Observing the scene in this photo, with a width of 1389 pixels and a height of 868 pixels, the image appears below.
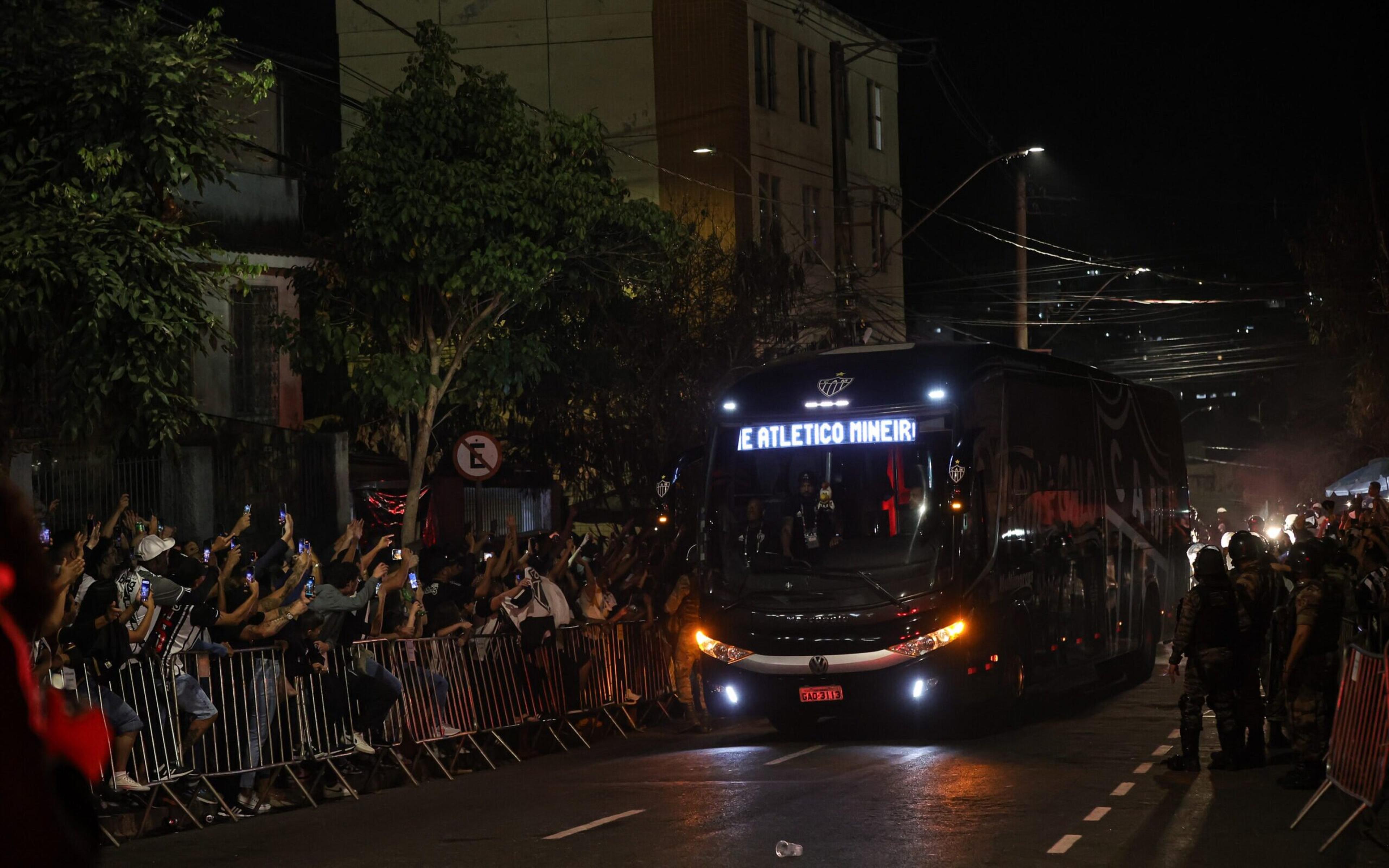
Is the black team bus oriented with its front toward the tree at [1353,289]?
no

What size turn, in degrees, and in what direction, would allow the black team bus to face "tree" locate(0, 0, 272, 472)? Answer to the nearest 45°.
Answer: approximately 45° to its right

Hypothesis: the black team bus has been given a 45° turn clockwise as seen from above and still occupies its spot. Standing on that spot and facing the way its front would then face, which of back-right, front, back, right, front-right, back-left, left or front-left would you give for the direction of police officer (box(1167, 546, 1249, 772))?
back-left

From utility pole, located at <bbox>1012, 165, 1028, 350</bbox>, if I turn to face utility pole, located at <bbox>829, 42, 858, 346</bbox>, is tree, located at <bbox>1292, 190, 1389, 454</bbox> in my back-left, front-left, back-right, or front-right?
back-left

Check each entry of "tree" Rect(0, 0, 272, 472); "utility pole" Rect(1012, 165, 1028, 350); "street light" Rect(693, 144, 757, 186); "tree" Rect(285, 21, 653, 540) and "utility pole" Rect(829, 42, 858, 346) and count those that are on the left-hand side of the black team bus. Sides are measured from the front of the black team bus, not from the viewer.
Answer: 0

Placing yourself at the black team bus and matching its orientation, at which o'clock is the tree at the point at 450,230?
The tree is roughly at 3 o'clock from the black team bus.

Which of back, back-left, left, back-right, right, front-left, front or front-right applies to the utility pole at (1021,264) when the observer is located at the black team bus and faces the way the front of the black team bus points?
back-right

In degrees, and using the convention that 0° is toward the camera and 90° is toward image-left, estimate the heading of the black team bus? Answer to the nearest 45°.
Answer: approximately 45°

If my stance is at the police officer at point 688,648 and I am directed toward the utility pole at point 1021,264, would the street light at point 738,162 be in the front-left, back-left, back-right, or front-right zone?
front-left

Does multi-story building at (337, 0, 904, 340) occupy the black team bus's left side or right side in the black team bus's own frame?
on its right

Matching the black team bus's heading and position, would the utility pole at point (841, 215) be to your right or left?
on your right

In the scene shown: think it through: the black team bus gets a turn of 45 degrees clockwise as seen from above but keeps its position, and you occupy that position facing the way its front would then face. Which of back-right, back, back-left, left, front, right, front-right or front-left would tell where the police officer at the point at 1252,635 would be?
back-left

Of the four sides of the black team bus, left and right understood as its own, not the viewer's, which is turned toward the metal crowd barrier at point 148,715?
front

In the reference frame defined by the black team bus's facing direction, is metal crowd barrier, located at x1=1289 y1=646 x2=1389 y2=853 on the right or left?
on its left

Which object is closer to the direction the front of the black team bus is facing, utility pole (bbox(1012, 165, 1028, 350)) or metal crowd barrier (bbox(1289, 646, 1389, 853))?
the metal crowd barrier

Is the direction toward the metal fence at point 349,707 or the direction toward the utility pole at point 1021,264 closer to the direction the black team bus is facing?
the metal fence

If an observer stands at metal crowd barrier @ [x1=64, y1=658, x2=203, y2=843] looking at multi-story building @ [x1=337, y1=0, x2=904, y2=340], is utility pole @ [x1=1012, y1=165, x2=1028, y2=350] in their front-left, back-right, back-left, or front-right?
front-right
